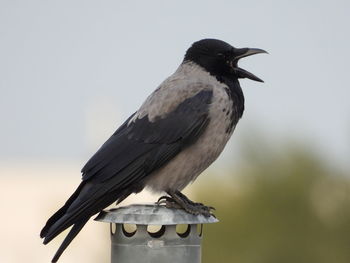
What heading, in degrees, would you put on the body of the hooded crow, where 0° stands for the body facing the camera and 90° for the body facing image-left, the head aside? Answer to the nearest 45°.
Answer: approximately 270°
